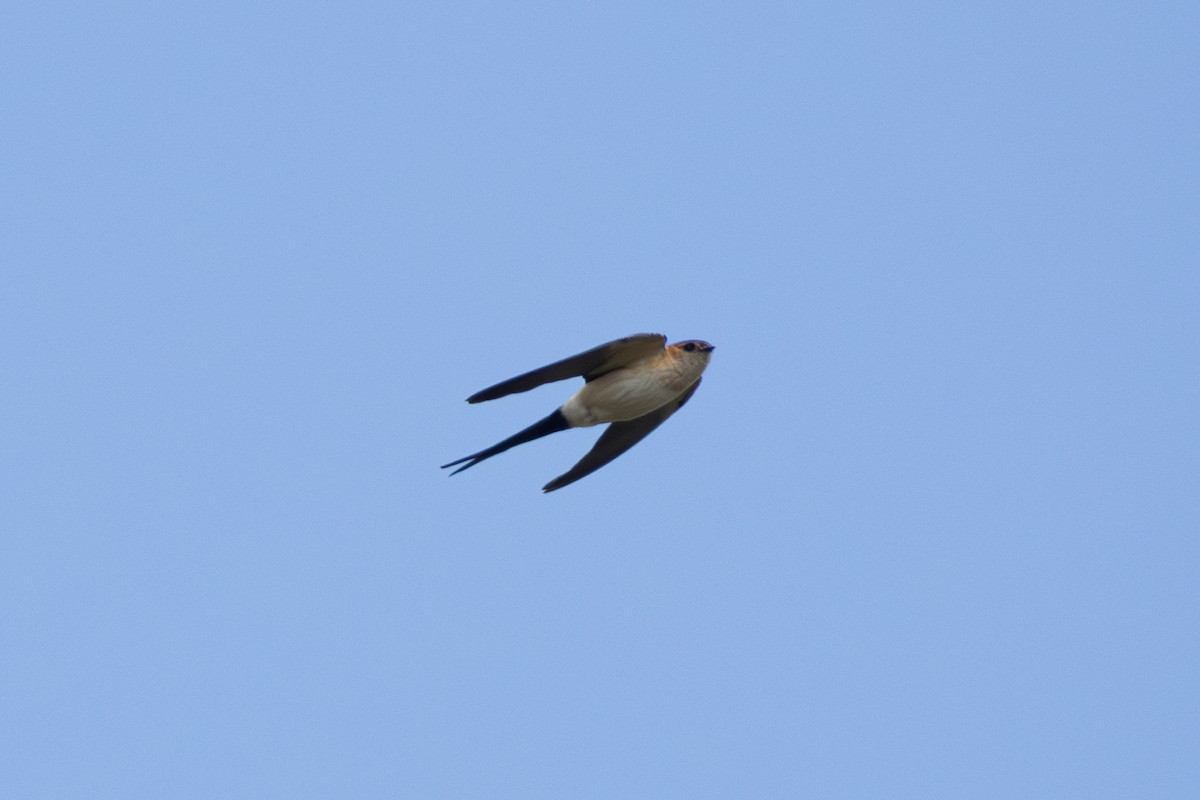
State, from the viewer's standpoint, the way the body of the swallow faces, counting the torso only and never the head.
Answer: to the viewer's right
